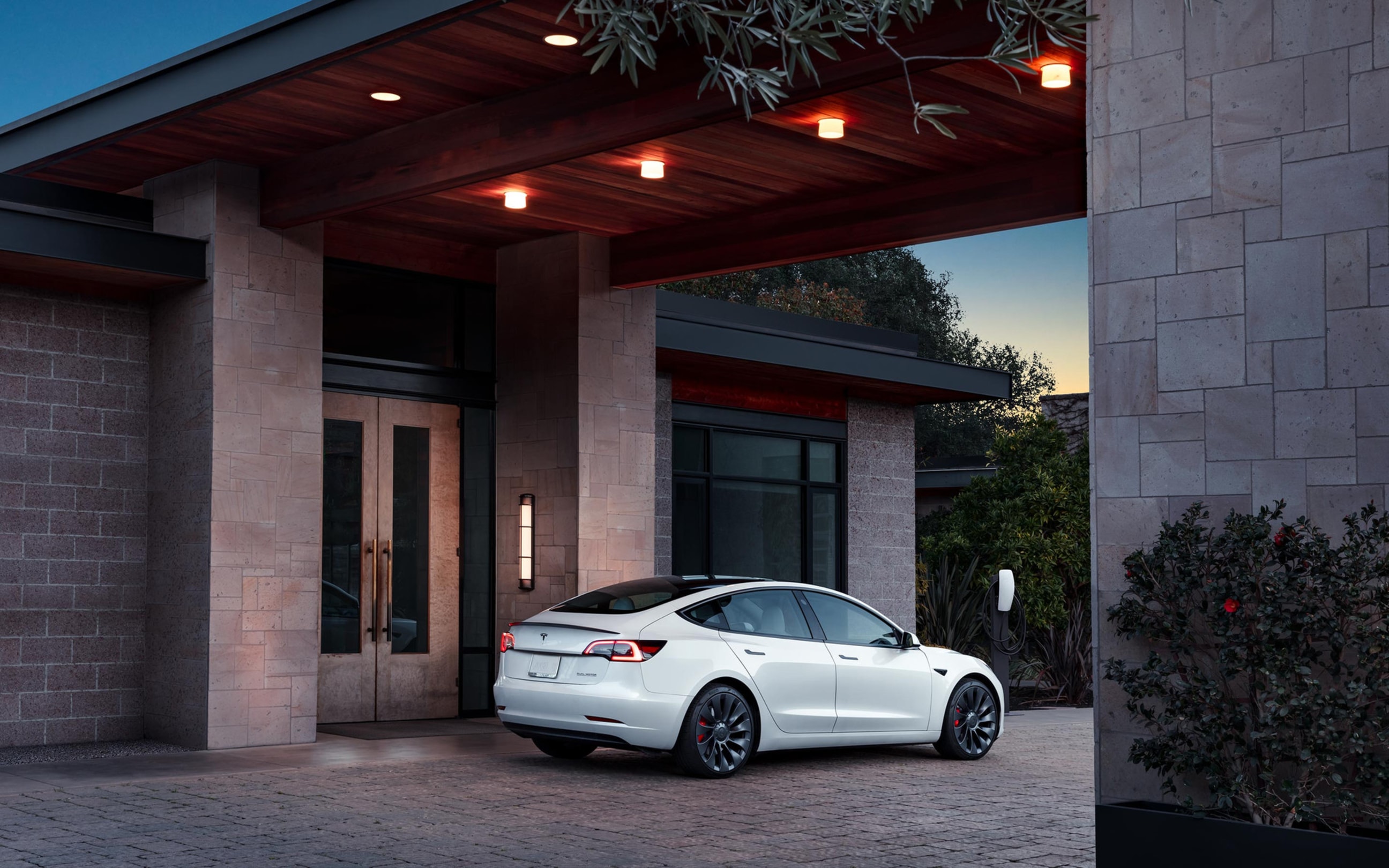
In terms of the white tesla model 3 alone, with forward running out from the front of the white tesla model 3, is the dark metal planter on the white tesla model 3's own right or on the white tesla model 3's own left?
on the white tesla model 3's own right

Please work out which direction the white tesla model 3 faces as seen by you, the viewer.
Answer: facing away from the viewer and to the right of the viewer

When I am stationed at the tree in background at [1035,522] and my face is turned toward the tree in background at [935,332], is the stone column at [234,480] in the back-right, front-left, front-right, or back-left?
back-left

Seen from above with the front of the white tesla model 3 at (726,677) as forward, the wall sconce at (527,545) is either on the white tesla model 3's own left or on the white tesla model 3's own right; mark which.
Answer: on the white tesla model 3's own left

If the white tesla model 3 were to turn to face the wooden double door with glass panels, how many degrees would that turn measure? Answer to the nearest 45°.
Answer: approximately 90° to its left

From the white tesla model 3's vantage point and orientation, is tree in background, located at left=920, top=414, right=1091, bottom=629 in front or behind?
in front

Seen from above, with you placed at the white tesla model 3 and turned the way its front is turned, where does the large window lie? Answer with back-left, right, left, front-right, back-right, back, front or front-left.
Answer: front-left

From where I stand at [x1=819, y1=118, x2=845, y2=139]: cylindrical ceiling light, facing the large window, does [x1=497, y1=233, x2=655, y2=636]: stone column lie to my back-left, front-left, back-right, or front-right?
front-left
